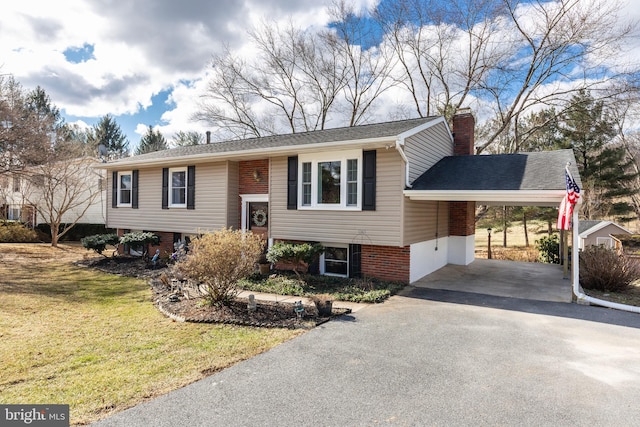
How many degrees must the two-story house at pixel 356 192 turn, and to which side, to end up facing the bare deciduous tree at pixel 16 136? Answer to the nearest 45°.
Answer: approximately 45° to its right

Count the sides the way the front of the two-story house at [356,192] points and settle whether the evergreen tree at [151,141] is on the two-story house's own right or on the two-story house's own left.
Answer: on the two-story house's own right

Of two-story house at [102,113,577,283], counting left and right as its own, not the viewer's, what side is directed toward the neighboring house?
right

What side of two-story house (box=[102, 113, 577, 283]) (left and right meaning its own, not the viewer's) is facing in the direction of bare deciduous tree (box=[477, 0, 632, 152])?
back

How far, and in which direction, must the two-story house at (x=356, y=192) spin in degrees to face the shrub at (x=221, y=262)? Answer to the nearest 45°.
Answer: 0° — it already faces it

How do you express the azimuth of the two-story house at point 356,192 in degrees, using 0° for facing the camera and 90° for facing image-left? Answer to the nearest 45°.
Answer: approximately 45°

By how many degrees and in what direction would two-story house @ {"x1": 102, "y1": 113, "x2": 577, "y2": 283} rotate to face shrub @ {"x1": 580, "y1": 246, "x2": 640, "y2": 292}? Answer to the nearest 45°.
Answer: approximately 135° to its left

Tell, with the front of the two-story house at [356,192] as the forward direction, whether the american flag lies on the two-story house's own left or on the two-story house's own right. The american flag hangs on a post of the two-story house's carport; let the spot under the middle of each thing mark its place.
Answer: on the two-story house's own left

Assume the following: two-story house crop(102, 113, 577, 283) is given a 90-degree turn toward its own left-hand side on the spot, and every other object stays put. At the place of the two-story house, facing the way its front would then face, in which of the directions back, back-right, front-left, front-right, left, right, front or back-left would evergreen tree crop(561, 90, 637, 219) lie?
left

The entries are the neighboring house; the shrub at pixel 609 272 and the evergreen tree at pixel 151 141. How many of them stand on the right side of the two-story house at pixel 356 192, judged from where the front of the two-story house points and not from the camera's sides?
2

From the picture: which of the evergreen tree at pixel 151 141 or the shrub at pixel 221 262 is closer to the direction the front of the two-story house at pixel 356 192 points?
the shrub
